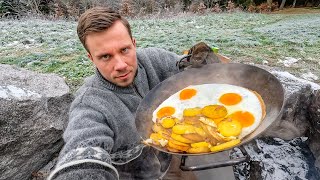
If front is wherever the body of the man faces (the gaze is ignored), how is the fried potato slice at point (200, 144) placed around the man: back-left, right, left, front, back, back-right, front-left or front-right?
front

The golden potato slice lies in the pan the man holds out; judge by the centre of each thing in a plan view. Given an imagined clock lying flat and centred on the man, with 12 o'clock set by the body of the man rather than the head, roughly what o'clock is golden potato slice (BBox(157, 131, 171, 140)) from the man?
The golden potato slice is roughly at 12 o'clock from the man.

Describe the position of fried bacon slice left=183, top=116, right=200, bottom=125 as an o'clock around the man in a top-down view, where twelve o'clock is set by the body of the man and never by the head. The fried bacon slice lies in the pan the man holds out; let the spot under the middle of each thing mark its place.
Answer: The fried bacon slice is roughly at 11 o'clock from the man.

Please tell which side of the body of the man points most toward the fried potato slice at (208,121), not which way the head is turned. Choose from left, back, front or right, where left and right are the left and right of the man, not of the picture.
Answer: front

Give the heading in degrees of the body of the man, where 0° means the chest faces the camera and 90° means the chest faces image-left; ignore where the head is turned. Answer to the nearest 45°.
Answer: approximately 315°

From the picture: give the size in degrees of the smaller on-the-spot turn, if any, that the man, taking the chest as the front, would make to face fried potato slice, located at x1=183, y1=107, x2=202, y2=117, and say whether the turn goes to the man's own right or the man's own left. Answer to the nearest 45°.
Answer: approximately 45° to the man's own left
